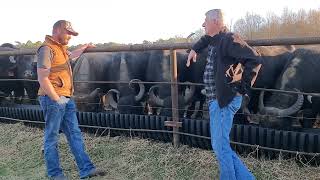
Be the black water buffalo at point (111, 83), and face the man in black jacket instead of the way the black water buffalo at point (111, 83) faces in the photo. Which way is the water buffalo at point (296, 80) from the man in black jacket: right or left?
left

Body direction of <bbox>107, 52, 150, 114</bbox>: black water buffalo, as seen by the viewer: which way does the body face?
toward the camera

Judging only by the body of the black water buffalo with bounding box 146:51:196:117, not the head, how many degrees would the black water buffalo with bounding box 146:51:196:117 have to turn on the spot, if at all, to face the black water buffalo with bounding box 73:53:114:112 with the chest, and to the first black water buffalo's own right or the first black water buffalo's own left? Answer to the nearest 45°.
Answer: approximately 135° to the first black water buffalo's own right

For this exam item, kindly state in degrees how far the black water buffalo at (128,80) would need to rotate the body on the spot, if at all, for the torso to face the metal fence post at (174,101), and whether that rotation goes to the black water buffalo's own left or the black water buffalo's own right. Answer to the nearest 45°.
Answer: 0° — it already faces it

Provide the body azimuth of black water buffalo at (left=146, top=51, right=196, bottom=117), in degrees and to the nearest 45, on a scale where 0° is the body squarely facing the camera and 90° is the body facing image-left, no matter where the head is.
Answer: approximately 0°

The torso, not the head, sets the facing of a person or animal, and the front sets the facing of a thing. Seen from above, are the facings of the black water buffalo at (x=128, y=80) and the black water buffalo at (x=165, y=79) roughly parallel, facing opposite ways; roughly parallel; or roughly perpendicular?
roughly parallel

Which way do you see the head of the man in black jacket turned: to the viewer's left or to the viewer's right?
to the viewer's left

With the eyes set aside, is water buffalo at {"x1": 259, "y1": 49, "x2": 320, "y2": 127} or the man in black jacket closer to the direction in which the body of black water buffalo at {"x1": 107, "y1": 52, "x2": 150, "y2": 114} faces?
the man in black jacket

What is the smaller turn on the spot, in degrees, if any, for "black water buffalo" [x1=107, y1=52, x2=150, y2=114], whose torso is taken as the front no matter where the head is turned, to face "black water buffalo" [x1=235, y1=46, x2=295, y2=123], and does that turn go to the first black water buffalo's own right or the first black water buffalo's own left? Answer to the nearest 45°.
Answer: approximately 45° to the first black water buffalo's own left

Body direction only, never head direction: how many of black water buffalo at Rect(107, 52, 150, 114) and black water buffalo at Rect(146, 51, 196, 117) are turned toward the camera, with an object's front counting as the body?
2

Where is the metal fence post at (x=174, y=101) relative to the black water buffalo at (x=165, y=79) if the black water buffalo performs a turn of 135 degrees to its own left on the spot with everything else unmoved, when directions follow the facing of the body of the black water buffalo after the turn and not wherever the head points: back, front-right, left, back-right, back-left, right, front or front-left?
back-right

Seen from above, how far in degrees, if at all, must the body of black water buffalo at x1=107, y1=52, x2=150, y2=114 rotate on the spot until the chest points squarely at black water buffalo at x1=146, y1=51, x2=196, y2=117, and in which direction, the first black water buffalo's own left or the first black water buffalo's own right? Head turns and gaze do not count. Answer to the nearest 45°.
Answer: approximately 45° to the first black water buffalo's own left

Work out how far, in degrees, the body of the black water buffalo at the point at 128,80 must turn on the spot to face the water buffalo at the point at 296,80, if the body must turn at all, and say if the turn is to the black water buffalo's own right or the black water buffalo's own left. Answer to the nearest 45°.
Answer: approximately 45° to the black water buffalo's own left
